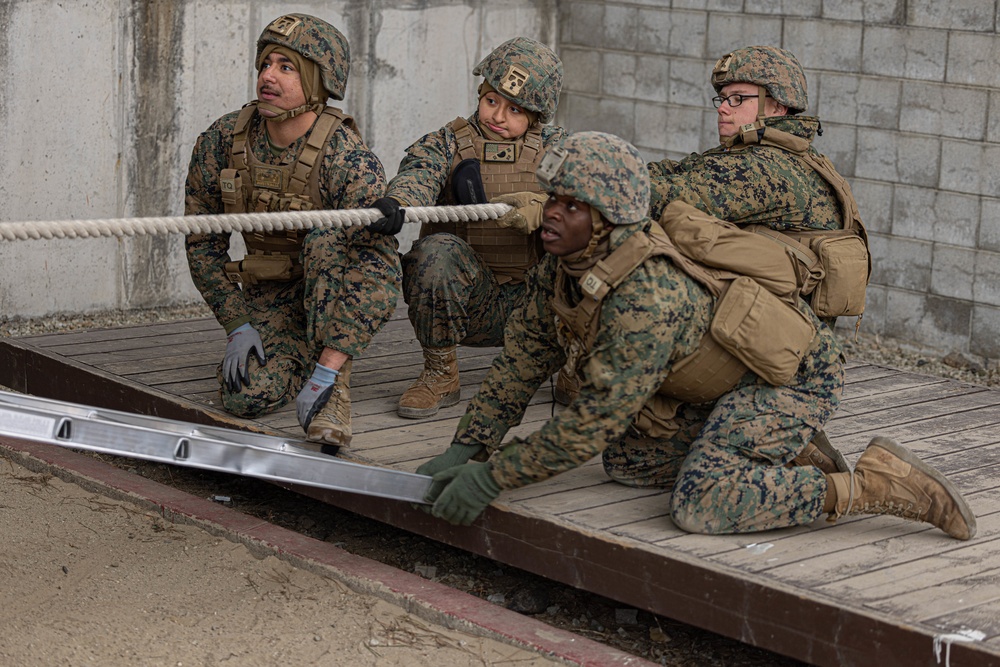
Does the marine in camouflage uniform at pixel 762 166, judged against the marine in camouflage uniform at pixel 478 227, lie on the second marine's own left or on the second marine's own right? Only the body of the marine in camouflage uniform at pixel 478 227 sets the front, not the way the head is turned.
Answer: on the second marine's own left

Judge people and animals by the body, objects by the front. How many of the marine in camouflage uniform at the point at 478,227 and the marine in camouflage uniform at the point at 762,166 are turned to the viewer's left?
1

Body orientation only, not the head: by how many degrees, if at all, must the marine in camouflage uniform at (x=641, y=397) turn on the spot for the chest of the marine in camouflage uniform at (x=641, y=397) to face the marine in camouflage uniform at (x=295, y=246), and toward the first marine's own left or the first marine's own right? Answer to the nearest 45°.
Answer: approximately 90° to the first marine's own right

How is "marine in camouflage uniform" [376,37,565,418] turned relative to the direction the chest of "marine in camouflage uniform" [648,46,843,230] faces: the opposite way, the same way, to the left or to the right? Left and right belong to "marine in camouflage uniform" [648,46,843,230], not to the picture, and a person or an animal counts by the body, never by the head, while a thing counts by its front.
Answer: to the left

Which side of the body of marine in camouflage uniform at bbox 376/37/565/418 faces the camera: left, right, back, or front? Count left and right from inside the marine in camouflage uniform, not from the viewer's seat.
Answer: front

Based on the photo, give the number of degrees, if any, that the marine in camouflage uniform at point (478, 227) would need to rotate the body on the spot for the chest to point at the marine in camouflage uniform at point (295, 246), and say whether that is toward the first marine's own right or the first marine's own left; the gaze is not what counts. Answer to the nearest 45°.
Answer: approximately 90° to the first marine's own right

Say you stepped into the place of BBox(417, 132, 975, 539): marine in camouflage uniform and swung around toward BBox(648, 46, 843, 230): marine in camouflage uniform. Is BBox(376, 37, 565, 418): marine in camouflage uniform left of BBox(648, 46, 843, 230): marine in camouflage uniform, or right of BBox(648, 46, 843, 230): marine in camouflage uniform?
left

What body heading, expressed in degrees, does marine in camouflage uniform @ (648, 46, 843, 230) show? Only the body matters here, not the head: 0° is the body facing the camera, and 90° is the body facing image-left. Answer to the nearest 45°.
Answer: approximately 90°

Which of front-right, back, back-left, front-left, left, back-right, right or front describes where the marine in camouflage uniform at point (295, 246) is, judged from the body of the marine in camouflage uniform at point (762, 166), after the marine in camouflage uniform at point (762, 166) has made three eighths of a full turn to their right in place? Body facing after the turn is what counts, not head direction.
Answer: back-left

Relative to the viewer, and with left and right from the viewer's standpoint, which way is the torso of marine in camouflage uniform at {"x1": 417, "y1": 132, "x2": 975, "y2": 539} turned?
facing the viewer and to the left of the viewer
